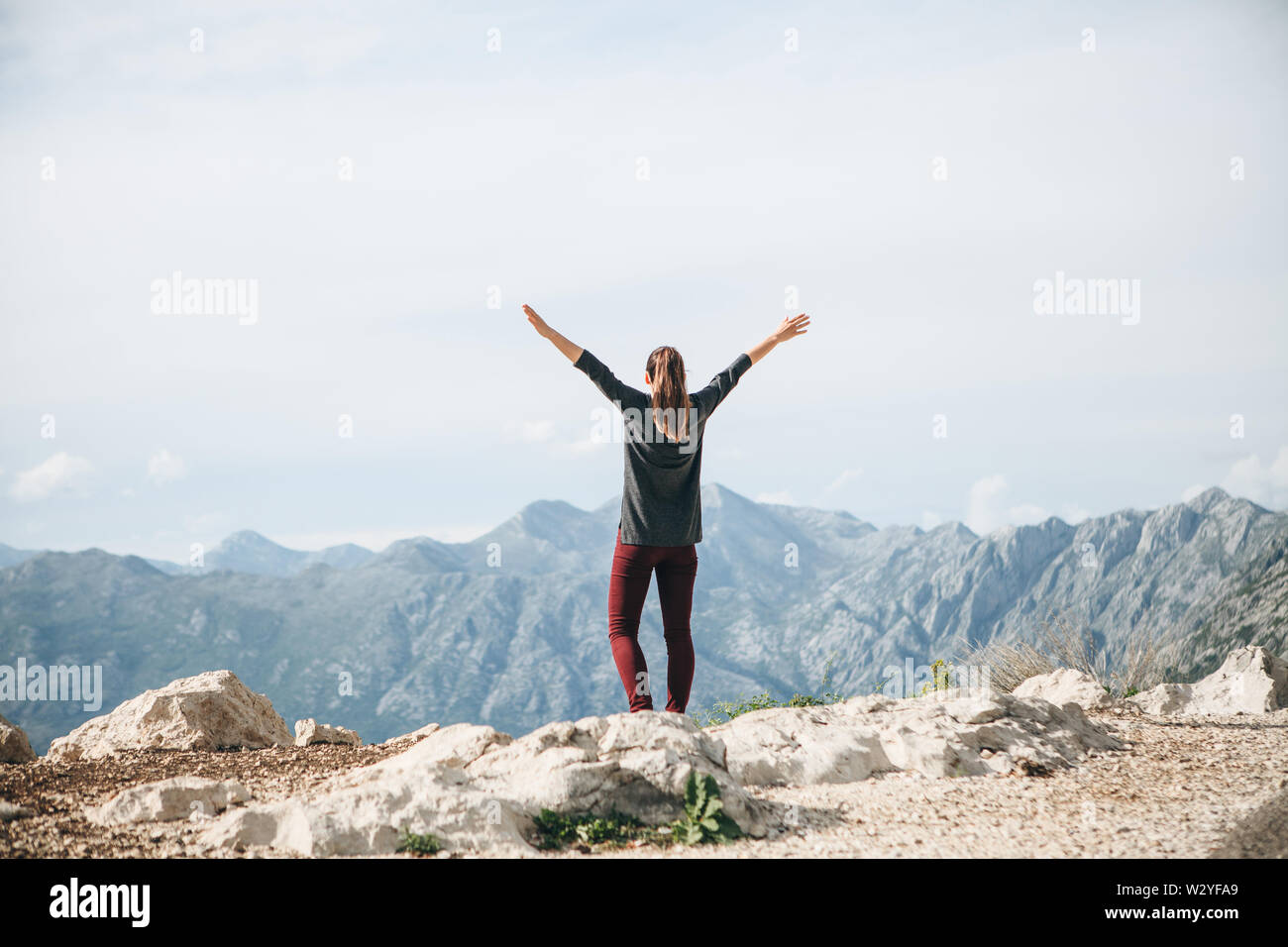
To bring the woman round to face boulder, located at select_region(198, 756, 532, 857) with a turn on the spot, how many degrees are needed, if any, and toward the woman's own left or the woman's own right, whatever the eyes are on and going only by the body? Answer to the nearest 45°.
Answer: approximately 135° to the woman's own left

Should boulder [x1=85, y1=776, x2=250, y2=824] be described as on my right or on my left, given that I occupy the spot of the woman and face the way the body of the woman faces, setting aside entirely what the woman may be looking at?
on my left

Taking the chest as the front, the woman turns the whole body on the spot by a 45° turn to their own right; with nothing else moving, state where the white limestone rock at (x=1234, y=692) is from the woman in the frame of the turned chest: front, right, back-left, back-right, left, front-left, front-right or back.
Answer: front

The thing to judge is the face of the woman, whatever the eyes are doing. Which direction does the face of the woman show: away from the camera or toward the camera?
away from the camera

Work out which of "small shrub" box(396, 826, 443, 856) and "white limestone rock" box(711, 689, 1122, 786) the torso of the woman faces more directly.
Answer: the white limestone rock

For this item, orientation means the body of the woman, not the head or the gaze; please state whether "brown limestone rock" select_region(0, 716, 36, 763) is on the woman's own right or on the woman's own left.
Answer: on the woman's own left

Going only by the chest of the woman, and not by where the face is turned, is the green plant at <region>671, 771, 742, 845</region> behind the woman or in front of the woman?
behind

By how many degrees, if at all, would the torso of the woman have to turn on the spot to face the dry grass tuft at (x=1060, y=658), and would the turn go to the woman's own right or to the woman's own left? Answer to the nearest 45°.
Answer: approximately 45° to the woman's own right

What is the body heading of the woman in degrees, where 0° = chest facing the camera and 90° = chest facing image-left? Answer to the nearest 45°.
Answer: approximately 180°

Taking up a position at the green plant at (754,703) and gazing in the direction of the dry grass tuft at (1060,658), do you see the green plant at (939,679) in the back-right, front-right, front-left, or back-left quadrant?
front-right

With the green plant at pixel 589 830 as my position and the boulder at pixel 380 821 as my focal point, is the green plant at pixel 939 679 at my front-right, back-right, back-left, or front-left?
back-right

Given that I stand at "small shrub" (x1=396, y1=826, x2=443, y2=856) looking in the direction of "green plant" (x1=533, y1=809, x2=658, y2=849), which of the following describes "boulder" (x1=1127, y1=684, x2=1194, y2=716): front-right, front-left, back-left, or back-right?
front-left
